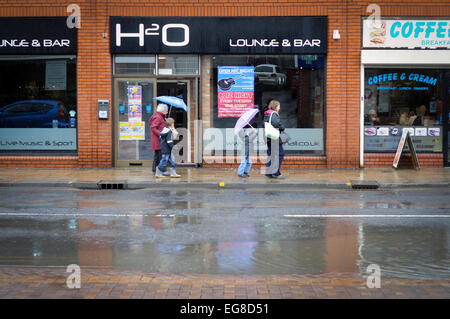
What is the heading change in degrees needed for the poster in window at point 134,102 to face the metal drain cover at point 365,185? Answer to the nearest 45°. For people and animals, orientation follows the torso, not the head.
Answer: approximately 45° to its left

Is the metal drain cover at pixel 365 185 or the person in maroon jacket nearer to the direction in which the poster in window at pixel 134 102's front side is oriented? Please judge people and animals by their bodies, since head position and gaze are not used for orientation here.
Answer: the person in maroon jacket

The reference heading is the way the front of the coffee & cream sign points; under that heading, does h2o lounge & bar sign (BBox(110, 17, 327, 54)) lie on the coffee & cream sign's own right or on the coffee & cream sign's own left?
on the coffee & cream sign's own right

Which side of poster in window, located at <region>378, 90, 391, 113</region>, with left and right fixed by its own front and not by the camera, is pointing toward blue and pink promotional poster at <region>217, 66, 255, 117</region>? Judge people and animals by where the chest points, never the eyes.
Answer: right

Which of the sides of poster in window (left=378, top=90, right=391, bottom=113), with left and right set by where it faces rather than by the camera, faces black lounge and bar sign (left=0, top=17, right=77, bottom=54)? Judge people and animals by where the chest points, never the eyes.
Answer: right
